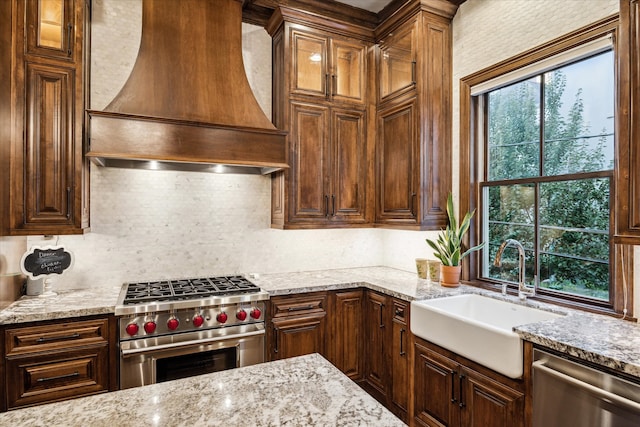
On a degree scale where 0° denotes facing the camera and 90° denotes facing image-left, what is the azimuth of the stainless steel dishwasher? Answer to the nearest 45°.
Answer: approximately 45°

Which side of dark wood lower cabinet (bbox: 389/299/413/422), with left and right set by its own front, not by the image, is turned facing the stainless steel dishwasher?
left

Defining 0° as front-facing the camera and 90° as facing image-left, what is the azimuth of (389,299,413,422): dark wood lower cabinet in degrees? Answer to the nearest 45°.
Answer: approximately 45°
